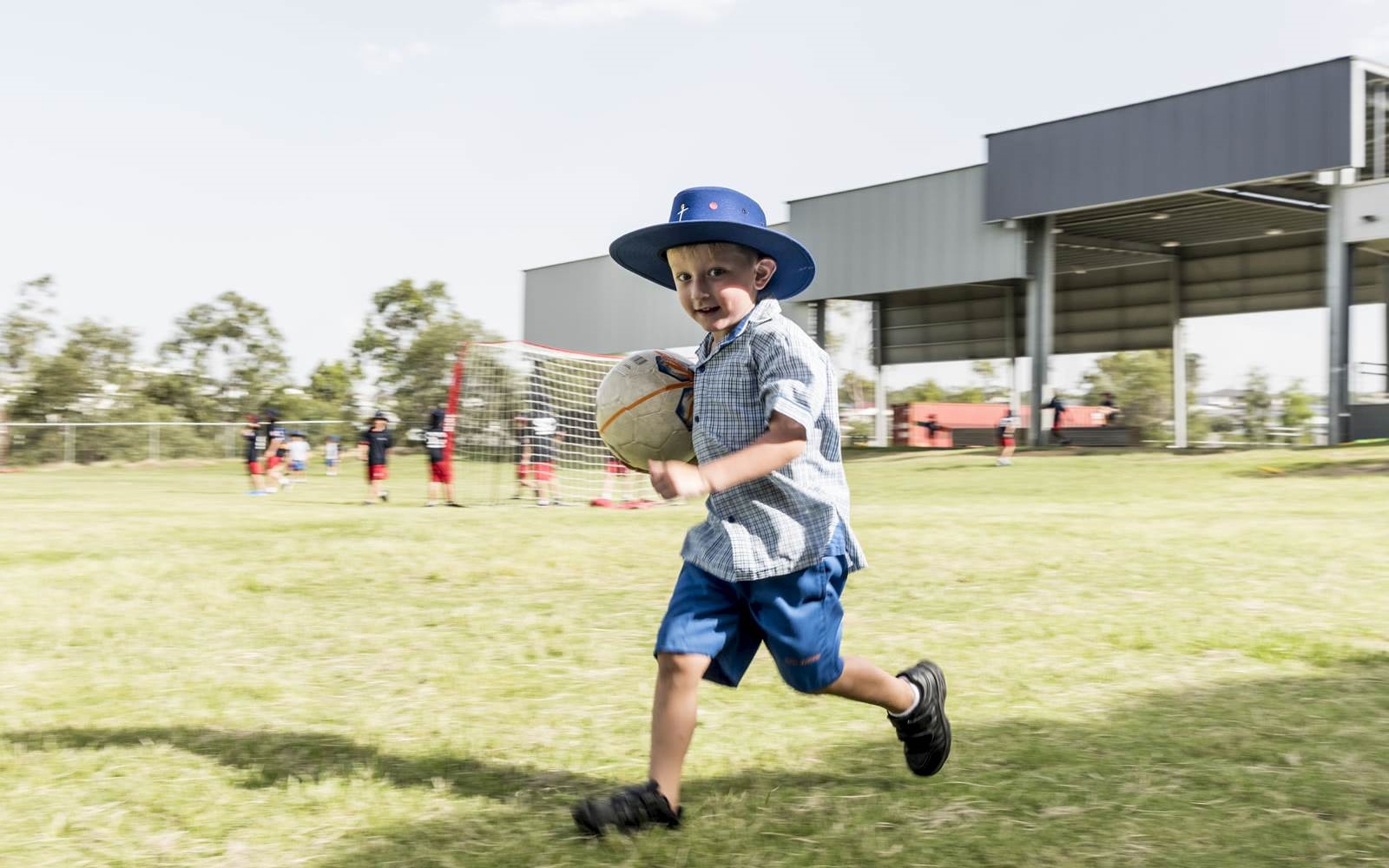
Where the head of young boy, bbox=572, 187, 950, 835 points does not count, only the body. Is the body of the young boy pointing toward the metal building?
no

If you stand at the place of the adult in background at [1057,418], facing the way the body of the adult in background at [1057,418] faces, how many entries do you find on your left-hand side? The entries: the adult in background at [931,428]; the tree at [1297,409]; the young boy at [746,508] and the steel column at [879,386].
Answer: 1

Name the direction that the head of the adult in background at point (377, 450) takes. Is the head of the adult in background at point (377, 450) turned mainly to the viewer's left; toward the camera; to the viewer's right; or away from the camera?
toward the camera

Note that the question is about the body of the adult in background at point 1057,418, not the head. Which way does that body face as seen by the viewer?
to the viewer's left

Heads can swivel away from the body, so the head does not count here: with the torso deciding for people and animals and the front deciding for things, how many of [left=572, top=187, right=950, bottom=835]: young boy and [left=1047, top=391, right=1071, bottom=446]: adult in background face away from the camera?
0

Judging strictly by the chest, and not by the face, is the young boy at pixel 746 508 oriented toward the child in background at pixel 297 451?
no

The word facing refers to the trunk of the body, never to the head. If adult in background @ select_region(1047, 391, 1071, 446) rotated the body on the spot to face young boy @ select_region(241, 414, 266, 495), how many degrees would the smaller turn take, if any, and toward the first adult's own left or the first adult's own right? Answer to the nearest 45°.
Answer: approximately 45° to the first adult's own left

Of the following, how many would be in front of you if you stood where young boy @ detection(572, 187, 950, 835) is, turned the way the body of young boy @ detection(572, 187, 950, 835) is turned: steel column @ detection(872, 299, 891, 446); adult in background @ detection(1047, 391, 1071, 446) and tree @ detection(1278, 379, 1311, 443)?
0

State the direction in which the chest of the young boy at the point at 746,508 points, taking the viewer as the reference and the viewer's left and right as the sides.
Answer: facing the viewer and to the left of the viewer

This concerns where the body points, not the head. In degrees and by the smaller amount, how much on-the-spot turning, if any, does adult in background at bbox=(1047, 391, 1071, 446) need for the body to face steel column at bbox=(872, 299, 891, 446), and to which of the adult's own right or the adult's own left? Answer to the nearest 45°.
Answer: approximately 45° to the adult's own right

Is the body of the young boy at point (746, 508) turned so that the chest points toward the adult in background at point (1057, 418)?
no

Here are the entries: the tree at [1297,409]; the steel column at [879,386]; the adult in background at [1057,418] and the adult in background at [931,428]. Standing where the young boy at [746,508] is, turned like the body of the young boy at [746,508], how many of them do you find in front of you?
0

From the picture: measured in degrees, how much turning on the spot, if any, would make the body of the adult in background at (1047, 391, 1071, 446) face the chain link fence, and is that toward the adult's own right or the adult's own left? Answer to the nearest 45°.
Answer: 0° — they already face it

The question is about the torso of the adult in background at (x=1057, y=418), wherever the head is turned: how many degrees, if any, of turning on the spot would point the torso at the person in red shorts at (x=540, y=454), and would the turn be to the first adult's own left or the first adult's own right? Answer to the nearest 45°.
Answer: approximately 45° to the first adult's own left

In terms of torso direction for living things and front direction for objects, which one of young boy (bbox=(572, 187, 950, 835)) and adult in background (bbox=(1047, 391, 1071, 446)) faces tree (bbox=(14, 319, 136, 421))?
the adult in background

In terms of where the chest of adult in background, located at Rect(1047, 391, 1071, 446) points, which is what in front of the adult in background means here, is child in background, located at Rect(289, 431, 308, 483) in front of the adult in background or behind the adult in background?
in front
